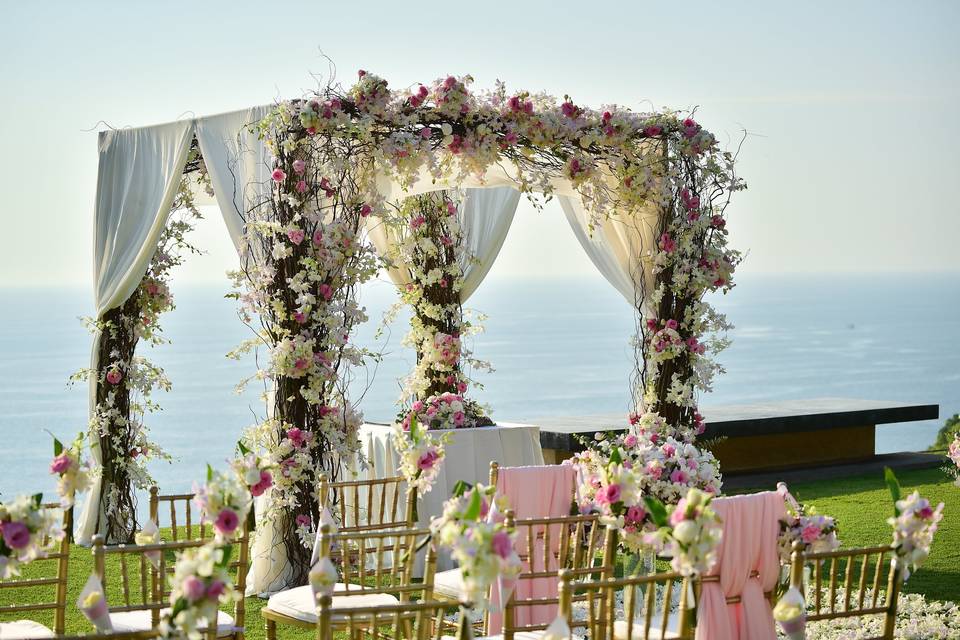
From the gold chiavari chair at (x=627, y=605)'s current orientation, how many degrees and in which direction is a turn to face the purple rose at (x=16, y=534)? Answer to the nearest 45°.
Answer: approximately 45° to its left

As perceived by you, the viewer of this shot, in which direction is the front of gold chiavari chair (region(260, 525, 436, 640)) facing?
facing away from the viewer and to the left of the viewer

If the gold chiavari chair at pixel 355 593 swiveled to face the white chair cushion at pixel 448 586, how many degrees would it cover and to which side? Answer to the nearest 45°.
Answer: approximately 90° to its right

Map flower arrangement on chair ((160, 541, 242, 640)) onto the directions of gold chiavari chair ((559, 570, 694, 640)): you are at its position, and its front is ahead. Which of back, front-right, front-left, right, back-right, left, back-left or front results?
left

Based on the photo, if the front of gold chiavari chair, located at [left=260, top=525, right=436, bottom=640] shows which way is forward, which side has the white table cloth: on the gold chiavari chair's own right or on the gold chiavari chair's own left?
on the gold chiavari chair's own right

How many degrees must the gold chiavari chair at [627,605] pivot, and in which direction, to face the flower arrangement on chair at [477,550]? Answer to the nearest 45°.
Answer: approximately 90° to its left

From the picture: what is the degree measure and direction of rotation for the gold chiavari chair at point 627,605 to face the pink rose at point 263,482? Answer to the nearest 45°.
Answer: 0° — it already faces it

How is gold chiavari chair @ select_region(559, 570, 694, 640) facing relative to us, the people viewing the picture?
facing away from the viewer and to the left of the viewer
